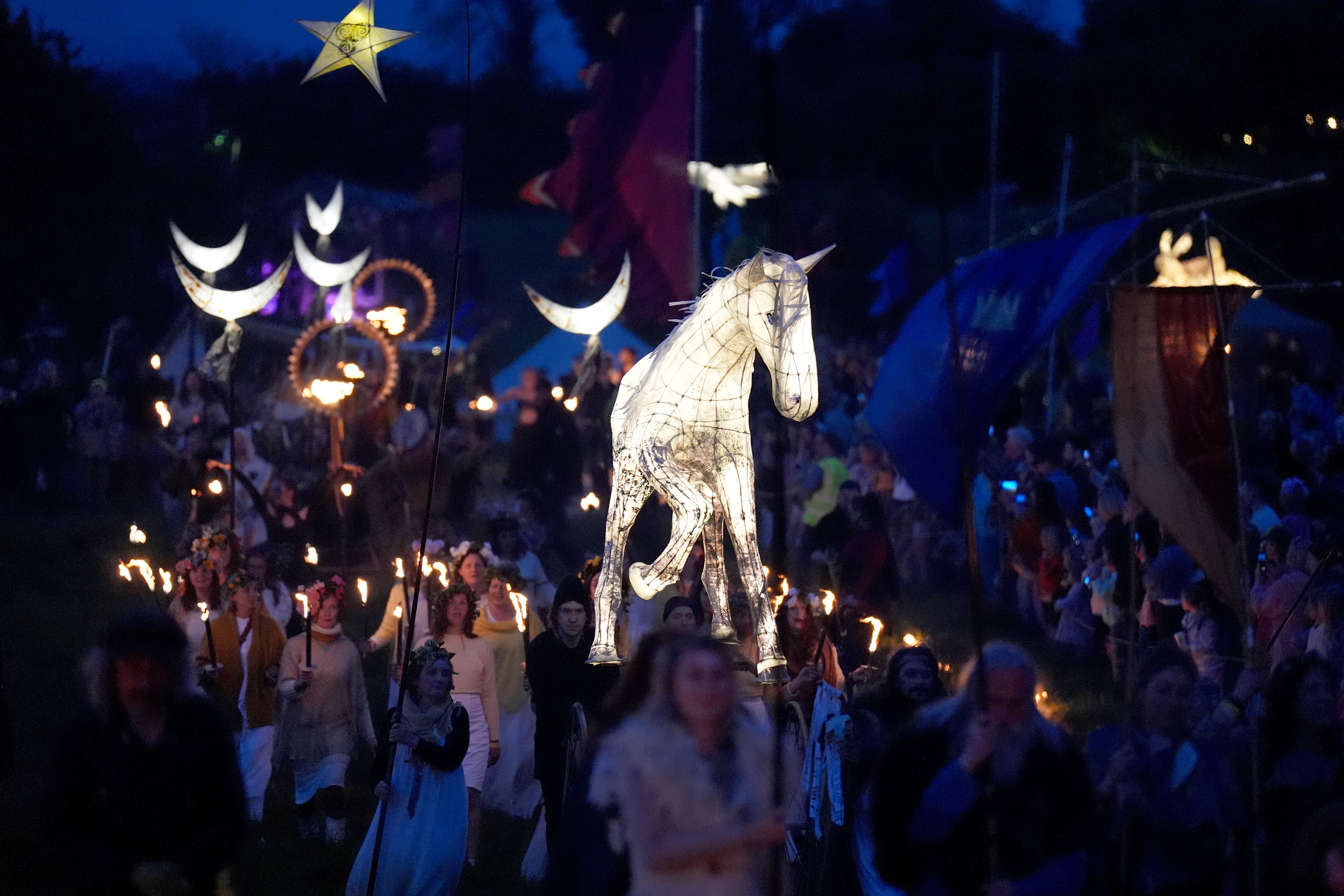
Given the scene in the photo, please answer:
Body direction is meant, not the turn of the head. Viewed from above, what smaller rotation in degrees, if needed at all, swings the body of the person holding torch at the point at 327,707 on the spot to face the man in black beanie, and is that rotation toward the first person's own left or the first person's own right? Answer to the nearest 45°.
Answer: approximately 45° to the first person's own left

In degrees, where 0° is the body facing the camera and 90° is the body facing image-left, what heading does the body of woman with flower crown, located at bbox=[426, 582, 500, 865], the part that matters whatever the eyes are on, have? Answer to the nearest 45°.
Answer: approximately 0°

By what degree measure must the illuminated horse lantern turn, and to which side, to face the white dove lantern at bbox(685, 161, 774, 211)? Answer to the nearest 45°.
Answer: approximately 135° to its left

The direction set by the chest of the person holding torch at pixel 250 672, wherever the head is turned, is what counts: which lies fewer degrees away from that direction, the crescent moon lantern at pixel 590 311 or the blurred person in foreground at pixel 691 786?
the blurred person in foreground

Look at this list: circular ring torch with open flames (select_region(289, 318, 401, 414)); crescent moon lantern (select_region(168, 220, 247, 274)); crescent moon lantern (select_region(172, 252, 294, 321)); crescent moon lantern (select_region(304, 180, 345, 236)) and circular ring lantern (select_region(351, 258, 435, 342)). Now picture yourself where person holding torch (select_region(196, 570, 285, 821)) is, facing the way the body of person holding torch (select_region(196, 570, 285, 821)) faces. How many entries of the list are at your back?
5

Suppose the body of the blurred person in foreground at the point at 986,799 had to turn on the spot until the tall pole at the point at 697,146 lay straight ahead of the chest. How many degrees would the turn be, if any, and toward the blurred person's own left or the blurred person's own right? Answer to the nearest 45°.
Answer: approximately 180°

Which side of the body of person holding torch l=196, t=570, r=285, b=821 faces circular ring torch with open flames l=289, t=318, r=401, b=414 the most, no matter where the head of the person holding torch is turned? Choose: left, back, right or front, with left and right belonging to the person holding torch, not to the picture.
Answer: back

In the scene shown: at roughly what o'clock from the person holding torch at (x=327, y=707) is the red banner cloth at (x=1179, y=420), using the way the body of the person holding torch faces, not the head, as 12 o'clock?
The red banner cloth is roughly at 9 o'clock from the person holding torch.
